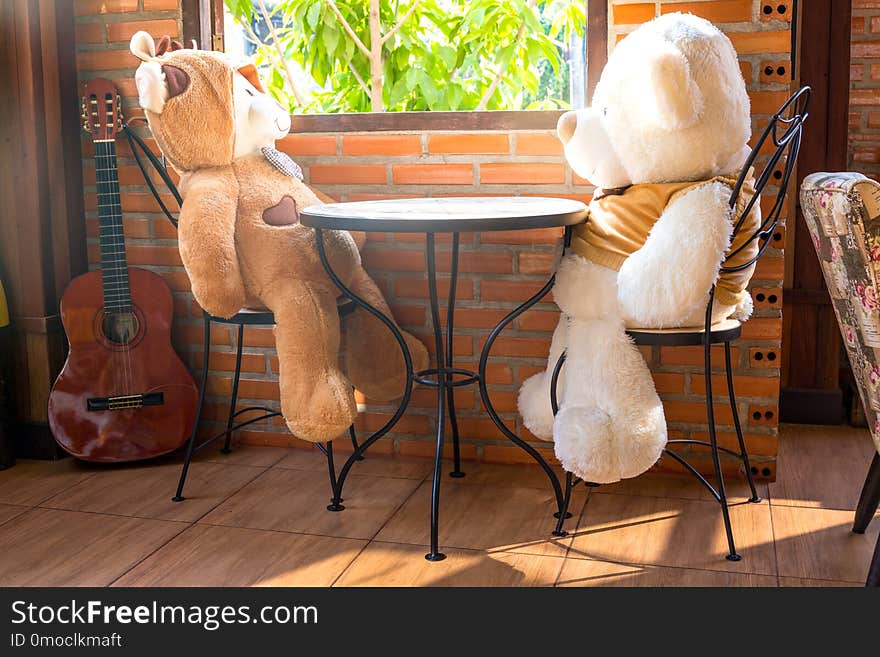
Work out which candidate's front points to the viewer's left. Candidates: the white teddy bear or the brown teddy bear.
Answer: the white teddy bear

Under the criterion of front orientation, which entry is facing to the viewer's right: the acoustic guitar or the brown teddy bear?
the brown teddy bear

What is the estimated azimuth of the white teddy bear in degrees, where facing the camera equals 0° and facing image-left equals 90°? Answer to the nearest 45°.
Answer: approximately 90°

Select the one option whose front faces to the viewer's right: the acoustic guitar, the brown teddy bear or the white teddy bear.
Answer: the brown teddy bear

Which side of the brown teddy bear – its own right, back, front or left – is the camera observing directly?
right

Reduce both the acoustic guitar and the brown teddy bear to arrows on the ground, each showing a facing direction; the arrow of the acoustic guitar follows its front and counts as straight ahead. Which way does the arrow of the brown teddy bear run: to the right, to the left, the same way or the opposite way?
to the left

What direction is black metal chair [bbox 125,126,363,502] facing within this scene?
to the viewer's right

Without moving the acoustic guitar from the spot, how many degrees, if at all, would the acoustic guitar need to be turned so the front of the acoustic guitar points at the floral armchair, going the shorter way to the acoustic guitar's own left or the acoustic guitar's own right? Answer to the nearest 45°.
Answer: approximately 45° to the acoustic guitar's own left

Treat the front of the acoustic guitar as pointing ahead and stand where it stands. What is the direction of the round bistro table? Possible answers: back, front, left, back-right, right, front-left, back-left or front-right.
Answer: front-left

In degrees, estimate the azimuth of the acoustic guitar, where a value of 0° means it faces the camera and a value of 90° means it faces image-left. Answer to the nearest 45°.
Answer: approximately 0°

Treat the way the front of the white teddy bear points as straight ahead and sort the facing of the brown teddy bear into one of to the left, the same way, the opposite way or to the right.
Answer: the opposite way

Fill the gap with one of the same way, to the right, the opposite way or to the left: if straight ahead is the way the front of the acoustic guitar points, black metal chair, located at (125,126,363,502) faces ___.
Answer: to the left
